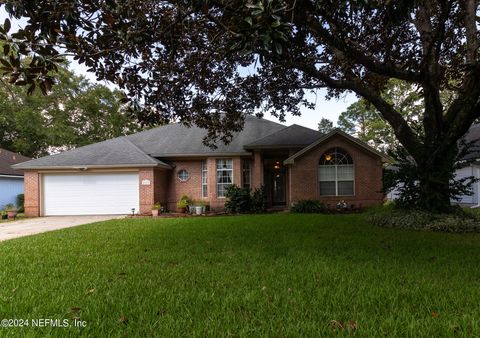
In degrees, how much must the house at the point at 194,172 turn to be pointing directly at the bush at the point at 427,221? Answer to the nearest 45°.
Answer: approximately 45° to its left

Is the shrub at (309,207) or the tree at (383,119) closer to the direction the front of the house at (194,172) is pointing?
the shrub

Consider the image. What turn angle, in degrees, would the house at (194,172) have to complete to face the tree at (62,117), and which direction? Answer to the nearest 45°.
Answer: approximately 135° to its right

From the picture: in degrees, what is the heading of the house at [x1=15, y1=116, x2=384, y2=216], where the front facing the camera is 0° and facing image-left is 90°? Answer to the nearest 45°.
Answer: approximately 0°

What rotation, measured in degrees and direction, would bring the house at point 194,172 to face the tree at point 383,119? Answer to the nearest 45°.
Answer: approximately 135° to its left

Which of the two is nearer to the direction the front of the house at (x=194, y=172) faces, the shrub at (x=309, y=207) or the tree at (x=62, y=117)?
the shrub

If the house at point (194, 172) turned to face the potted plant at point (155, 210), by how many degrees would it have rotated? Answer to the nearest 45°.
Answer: approximately 45° to its right
